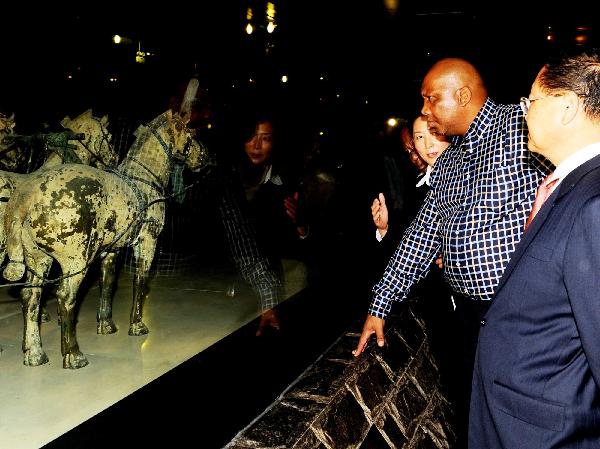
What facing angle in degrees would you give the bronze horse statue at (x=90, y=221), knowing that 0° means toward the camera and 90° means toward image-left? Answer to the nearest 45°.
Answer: approximately 225°

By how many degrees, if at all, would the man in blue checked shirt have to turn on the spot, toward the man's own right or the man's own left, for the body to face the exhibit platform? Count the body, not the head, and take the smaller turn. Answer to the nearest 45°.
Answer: approximately 45° to the man's own right

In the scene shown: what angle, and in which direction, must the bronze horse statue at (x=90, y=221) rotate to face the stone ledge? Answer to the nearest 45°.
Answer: approximately 90° to its right

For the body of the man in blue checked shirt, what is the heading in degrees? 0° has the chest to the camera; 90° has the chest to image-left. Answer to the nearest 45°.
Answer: approximately 45°

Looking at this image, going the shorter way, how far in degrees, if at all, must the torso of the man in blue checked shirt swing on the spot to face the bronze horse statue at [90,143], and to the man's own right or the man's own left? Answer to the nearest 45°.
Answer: approximately 45° to the man's own right

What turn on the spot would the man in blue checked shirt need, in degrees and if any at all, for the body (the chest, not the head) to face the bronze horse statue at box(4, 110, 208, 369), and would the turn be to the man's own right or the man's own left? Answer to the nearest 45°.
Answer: approximately 45° to the man's own right
